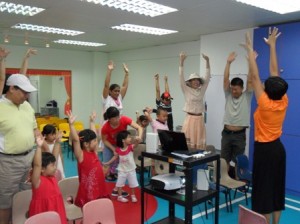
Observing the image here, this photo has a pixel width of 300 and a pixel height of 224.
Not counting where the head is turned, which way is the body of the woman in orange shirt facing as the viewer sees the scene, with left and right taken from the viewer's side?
facing away from the viewer and to the left of the viewer

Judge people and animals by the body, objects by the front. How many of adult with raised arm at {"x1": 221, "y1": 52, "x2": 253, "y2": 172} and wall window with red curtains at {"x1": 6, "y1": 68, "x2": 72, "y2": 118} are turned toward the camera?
2

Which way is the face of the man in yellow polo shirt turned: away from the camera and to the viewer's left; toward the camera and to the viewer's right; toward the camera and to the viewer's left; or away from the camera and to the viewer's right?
toward the camera and to the viewer's right

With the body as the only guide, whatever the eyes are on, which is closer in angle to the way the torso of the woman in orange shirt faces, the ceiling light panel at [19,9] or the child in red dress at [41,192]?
the ceiling light panel

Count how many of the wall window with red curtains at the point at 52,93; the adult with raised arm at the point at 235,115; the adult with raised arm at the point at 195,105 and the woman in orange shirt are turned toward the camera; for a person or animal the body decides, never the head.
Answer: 3

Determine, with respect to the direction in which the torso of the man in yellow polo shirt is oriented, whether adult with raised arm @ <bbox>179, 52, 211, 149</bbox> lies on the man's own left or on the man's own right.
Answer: on the man's own left

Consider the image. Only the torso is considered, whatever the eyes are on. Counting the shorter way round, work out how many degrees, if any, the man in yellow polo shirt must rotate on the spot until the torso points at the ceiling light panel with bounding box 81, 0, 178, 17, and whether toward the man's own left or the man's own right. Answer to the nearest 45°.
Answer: approximately 90° to the man's own left

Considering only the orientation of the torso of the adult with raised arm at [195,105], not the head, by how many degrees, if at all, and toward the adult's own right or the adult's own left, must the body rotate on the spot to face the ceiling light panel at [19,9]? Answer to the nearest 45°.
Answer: approximately 90° to the adult's own right

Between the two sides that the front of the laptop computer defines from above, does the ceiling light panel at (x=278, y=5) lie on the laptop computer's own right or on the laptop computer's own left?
on the laptop computer's own left
